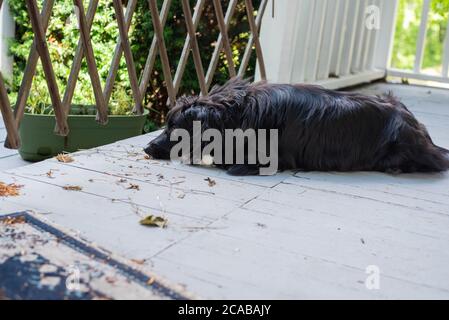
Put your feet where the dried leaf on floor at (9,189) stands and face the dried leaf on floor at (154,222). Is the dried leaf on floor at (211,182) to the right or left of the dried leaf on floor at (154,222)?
left

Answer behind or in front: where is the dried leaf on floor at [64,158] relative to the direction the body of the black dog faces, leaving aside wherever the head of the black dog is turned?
in front

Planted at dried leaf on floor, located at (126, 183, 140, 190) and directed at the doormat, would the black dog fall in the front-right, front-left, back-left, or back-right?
back-left

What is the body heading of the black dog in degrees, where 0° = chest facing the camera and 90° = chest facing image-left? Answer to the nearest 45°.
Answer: approximately 90°

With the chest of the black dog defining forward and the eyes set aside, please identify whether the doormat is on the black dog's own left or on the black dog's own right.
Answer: on the black dog's own left

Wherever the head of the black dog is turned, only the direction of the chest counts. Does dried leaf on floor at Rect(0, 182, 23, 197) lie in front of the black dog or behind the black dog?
in front

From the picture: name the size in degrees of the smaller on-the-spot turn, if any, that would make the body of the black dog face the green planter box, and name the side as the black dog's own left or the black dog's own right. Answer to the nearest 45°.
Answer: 0° — it already faces it

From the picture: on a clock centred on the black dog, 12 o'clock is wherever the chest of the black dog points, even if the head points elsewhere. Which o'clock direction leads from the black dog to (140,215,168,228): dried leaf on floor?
The dried leaf on floor is roughly at 10 o'clock from the black dog.

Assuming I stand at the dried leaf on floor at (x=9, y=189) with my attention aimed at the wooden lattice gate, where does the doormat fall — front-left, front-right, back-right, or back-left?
back-right

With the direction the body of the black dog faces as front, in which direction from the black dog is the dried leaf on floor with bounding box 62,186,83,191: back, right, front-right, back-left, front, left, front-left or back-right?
front-left

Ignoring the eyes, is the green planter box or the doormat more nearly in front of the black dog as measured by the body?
the green planter box
